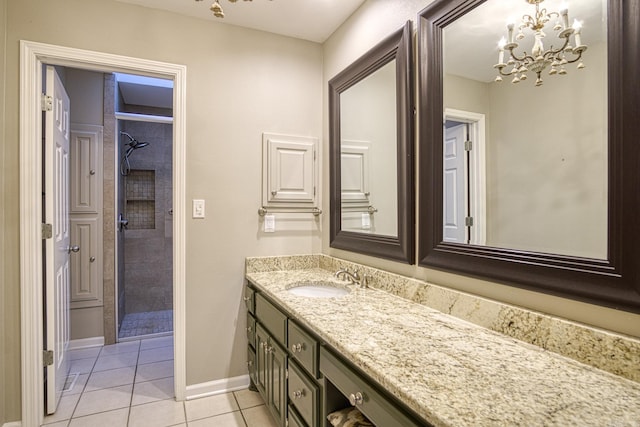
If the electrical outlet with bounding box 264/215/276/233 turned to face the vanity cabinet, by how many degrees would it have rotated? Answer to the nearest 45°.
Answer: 0° — it already faces it

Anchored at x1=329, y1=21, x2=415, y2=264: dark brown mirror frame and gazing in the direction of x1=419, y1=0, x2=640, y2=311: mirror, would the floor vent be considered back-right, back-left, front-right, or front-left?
back-right

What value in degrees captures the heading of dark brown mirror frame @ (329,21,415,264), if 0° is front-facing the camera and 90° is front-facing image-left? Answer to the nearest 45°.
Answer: approximately 45°

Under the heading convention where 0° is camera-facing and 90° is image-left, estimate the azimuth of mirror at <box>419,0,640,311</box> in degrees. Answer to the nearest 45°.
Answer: approximately 45°

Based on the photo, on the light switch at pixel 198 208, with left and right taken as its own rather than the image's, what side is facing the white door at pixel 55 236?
right

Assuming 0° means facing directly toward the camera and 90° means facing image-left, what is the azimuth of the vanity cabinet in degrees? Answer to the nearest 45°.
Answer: approximately 45°

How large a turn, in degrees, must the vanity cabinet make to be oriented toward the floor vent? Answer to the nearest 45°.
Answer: approximately 90° to its right

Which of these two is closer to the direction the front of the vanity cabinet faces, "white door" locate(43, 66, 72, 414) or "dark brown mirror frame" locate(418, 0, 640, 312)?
the white door
